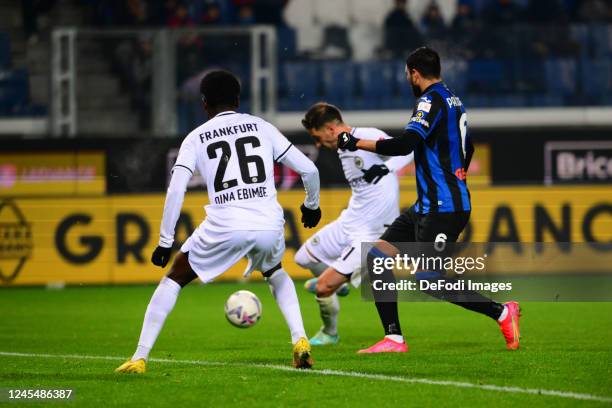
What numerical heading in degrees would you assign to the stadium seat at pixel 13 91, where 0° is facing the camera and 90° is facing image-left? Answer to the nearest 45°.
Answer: approximately 0°

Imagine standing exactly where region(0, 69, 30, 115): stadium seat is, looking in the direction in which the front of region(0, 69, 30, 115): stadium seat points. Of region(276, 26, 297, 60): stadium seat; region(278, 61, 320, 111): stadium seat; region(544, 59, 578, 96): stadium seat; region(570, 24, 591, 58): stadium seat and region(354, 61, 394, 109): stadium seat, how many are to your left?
5

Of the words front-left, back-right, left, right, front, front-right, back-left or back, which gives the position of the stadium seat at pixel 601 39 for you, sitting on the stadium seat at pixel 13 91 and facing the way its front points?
left

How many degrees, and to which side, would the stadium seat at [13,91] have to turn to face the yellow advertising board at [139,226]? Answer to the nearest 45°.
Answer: approximately 45° to its left

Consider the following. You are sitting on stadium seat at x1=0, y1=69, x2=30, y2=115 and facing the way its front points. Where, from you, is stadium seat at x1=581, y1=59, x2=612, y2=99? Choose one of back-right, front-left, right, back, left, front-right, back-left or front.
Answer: left

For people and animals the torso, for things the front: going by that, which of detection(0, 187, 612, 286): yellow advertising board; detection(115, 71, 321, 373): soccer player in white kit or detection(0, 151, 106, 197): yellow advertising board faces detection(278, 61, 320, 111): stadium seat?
the soccer player in white kit

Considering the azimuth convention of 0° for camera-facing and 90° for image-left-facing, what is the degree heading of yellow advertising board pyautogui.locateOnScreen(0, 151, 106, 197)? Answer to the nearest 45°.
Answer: approximately 0°

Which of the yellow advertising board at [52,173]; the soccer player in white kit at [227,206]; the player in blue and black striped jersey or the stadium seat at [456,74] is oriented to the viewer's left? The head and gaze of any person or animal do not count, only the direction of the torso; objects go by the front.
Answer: the player in blue and black striped jersey

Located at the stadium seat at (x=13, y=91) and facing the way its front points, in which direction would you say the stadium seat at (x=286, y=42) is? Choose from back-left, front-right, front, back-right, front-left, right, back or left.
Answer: left

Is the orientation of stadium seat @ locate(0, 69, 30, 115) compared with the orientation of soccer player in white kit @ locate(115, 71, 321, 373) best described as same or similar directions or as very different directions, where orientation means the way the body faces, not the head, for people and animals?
very different directions

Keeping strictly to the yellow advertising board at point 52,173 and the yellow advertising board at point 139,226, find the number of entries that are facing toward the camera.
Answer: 2

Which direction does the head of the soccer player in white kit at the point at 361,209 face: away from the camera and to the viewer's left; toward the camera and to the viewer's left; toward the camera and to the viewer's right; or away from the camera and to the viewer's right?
toward the camera and to the viewer's left

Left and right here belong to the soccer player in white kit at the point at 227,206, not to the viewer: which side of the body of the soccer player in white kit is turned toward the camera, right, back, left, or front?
back

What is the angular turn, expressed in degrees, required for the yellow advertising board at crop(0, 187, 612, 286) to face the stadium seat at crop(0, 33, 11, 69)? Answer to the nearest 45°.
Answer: approximately 135° to its right
